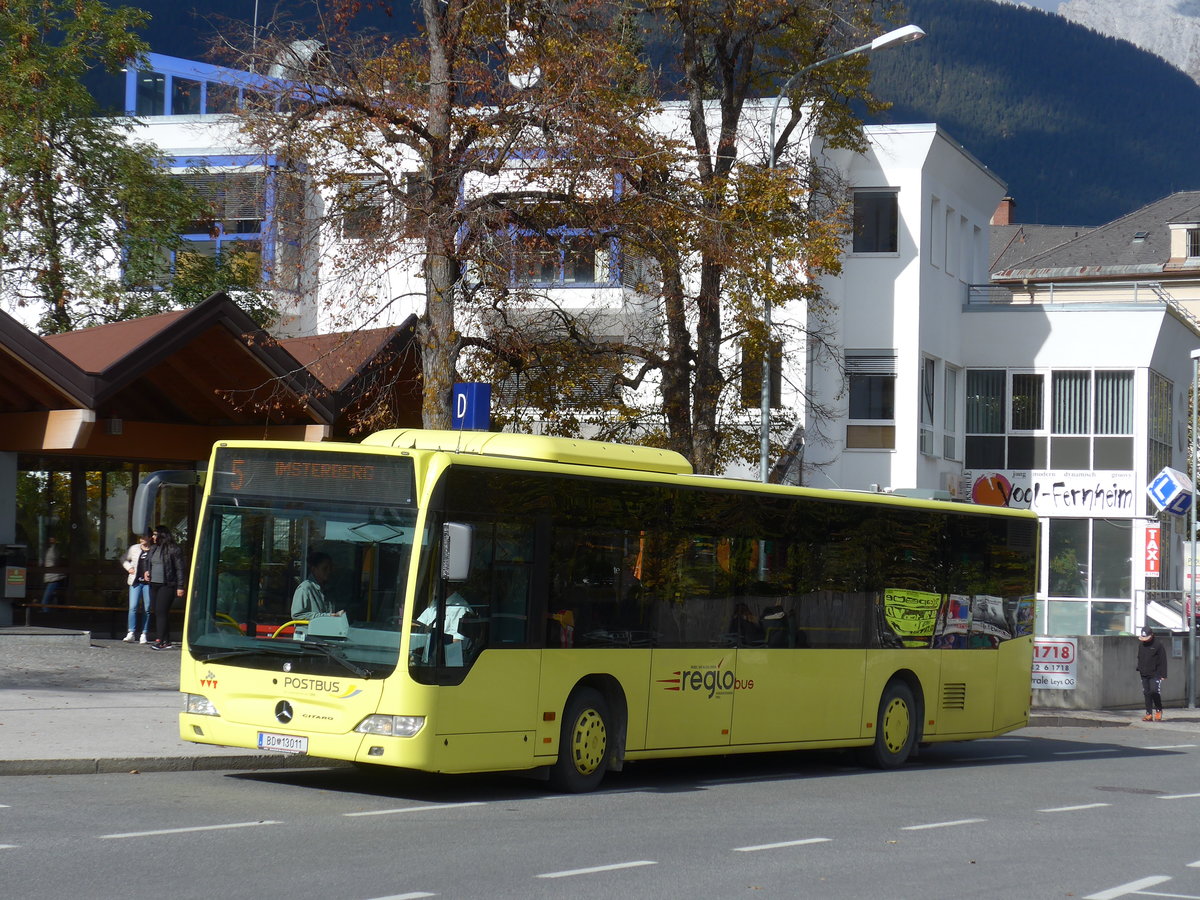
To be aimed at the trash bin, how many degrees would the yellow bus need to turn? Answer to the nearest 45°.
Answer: approximately 90° to its right

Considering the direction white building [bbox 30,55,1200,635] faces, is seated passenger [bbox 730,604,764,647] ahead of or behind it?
ahead

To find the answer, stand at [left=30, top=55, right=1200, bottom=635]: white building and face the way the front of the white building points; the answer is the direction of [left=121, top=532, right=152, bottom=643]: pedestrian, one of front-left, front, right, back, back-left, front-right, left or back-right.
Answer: front-right

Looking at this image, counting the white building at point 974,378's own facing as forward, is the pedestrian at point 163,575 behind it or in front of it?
in front

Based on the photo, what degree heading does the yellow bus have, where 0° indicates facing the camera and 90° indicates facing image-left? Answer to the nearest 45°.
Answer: approximately 45°

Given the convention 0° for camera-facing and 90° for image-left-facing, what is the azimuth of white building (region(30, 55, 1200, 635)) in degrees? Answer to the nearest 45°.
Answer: approximately 0°

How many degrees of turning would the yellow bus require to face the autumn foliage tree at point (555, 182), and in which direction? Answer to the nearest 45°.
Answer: approximately 135° to its right
